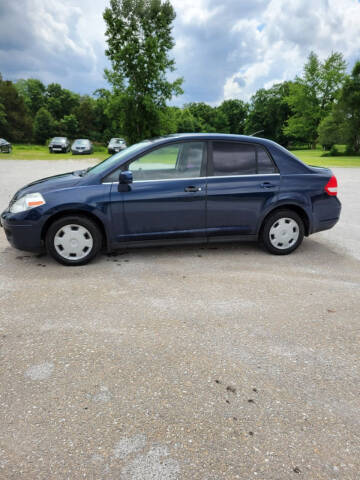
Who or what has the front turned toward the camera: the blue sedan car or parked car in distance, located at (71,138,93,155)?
the parked car in distance

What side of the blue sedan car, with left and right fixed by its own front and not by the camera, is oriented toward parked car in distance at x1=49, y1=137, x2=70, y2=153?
right

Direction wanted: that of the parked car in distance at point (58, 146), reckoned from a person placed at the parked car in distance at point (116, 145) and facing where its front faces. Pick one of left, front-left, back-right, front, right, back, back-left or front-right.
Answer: back-right

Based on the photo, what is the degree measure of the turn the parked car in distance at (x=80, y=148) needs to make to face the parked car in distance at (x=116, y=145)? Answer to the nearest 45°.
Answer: approximately 45° to its left

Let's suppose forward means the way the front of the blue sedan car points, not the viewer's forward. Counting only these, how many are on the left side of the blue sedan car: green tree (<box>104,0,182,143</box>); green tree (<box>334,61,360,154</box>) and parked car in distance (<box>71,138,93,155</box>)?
0

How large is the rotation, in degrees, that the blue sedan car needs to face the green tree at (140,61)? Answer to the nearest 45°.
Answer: approximately 90° to its right

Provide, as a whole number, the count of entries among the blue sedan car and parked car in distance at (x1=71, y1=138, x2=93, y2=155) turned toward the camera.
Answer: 1

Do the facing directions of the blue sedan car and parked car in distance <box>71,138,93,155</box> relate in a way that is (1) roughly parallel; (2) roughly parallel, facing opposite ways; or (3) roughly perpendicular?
roughly perpendicular

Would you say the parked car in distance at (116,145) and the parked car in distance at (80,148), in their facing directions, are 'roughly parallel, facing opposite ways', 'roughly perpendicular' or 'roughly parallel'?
roughly parallel

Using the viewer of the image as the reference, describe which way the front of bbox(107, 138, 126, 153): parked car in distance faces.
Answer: facing the viewer

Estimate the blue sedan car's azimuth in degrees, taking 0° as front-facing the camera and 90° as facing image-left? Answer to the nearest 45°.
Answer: approximately 90°

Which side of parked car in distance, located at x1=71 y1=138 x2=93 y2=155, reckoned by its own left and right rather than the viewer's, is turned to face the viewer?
front

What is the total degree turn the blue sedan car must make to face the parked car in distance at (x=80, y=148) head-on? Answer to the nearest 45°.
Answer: approximately 90° to its right

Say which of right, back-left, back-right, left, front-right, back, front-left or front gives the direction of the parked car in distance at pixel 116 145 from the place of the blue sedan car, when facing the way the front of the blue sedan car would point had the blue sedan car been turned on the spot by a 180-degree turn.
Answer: left
